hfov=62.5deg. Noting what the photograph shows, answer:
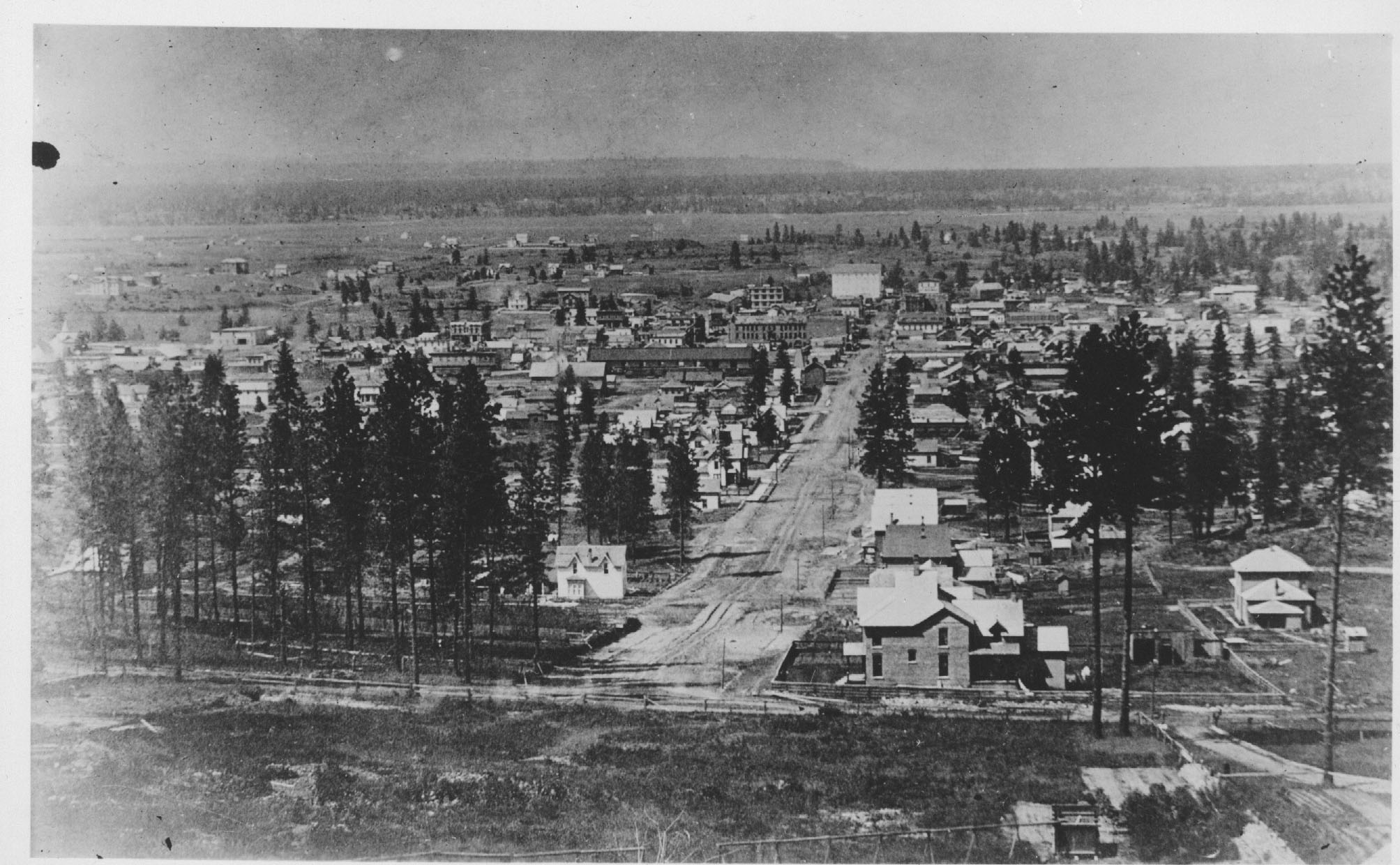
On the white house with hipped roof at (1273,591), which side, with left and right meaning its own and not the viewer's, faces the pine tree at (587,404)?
right

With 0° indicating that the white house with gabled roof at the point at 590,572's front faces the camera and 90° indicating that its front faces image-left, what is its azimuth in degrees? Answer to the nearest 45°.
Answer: approximately 0°

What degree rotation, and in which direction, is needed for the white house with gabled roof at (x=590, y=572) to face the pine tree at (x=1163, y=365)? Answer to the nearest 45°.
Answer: approximately 90° to its left

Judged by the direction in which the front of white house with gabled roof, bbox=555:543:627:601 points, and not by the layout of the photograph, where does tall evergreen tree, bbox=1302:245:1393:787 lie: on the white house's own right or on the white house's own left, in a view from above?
on the white house's own left

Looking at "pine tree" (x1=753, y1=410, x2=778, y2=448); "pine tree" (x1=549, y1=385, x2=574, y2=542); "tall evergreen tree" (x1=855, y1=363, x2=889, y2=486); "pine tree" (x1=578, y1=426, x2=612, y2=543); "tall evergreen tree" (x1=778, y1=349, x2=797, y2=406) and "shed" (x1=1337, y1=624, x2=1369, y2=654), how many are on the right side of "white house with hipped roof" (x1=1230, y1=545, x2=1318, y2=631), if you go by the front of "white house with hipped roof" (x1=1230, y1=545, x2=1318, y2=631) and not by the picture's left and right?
5

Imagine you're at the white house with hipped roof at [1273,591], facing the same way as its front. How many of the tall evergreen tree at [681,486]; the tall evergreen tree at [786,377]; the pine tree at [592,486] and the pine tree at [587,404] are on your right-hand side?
4
